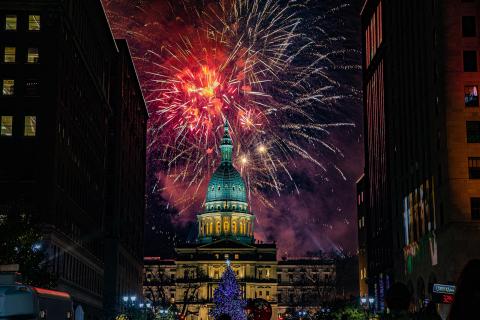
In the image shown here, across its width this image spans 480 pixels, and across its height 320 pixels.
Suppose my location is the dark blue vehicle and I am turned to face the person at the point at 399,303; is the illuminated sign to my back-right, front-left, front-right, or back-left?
front-left
